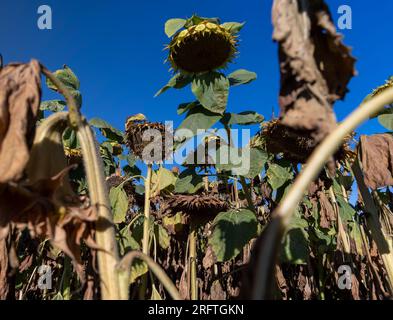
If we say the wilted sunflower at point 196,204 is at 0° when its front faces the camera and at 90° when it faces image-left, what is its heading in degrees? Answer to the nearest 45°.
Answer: approximately 0°
